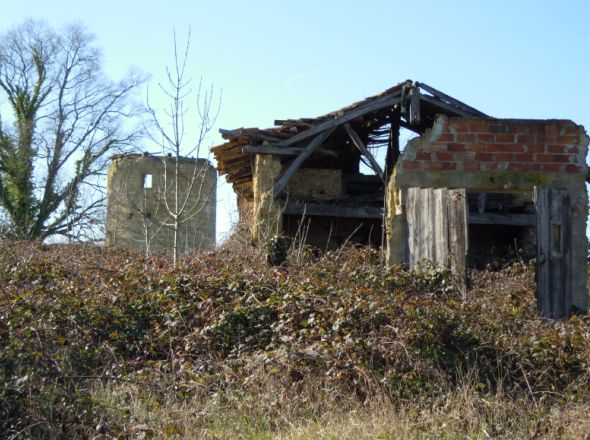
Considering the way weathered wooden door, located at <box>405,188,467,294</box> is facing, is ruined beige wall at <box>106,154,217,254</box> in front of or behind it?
behind

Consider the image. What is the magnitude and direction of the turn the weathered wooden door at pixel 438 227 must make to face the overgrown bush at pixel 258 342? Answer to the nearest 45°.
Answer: approximately 45° to its right

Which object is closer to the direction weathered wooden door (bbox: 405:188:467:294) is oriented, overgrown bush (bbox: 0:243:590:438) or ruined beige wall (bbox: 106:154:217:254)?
the overgrown bush

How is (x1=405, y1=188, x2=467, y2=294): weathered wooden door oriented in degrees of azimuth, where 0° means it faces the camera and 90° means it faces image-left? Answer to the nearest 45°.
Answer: approximately 0°
